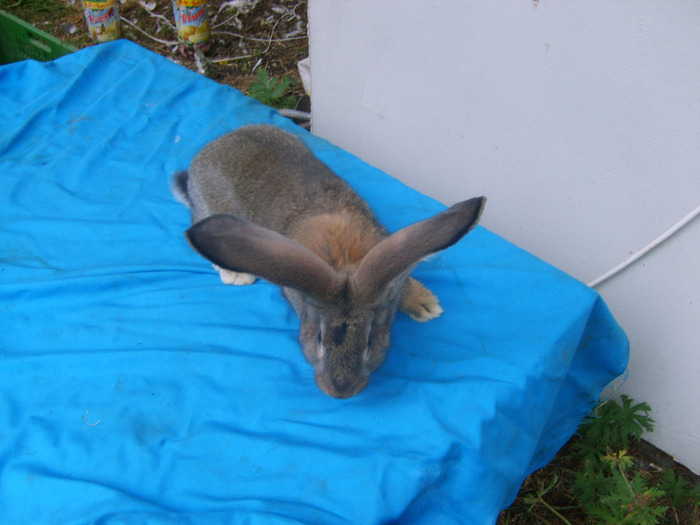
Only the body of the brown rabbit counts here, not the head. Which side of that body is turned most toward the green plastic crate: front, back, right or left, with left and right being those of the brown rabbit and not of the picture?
back

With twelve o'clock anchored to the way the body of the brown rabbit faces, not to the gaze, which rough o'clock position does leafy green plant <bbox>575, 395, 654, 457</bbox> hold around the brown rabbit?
The leafy green plant is roughly at 10 o'clock from the brown rabbit.

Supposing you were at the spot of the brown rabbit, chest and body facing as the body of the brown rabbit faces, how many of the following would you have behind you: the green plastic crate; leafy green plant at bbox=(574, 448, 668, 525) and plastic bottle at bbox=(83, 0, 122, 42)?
2

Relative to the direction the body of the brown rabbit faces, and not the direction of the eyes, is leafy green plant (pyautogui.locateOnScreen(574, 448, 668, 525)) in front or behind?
in front

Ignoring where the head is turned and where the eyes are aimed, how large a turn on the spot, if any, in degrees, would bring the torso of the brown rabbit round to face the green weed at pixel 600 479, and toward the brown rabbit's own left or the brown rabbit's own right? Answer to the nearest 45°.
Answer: approximately 45° to the brown rabbit's own left

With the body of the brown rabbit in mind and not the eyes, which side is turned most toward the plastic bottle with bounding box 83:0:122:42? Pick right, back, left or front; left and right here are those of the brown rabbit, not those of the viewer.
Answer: back

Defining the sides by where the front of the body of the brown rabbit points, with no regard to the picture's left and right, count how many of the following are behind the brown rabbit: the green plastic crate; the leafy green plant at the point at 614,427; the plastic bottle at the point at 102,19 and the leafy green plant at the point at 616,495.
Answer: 2

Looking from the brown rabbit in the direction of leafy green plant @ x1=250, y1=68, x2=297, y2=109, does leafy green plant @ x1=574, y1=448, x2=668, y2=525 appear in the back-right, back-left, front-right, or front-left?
back-right

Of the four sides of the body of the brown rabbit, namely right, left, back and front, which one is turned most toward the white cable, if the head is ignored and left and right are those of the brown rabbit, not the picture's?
left

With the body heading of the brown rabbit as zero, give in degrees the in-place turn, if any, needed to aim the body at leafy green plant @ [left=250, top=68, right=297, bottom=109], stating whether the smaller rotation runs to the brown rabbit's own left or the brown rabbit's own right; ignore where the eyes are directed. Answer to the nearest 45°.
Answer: approximately 180°

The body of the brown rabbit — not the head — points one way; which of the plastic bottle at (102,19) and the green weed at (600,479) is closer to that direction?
the green weed

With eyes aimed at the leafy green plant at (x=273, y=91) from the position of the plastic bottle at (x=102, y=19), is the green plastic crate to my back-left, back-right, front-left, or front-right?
back-right
